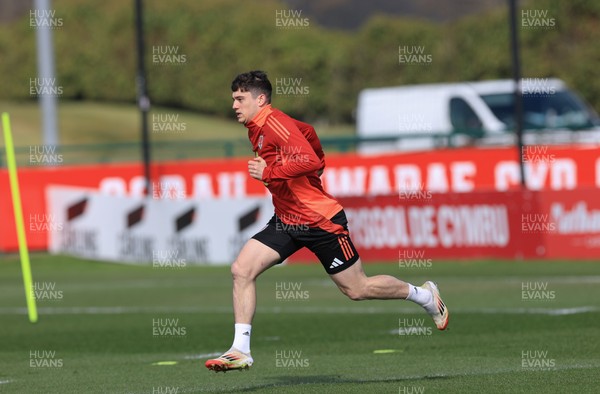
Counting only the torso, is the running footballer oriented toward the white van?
no

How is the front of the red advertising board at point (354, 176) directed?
toward the camera

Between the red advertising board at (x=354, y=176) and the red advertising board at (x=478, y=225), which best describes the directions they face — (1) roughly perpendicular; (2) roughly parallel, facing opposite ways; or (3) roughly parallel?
roughly parallel

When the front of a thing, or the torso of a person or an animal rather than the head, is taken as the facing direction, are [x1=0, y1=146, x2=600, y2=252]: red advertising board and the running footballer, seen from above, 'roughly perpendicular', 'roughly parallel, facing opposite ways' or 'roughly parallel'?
roughly perpendicular

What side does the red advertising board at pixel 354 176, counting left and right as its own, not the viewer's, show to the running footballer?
front

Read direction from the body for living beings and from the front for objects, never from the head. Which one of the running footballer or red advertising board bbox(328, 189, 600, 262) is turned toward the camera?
the red advertising board

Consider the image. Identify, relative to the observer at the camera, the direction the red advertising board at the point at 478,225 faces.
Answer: facing the viewer

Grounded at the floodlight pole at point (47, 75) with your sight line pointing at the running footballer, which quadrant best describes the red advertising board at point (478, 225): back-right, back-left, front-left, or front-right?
front-left

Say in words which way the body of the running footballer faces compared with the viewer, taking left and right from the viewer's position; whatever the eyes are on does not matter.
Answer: facing to the left of the viewer

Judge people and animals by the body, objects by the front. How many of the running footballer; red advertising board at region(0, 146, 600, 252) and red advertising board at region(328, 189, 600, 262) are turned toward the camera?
2

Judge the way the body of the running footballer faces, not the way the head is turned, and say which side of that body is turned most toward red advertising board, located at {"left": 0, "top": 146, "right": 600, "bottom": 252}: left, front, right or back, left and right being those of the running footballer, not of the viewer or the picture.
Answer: right

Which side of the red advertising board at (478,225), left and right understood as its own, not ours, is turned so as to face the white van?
back

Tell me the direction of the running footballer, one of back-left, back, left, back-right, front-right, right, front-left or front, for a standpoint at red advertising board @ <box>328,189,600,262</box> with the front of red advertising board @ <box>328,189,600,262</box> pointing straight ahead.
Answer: front

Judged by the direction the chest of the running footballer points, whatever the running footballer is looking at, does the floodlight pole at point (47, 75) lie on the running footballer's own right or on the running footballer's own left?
on the running footballer's own right

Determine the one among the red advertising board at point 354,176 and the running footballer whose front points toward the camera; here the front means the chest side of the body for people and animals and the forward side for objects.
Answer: the red advertising board

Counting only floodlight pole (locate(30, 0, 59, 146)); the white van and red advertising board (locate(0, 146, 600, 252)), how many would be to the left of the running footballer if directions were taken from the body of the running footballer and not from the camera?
0
